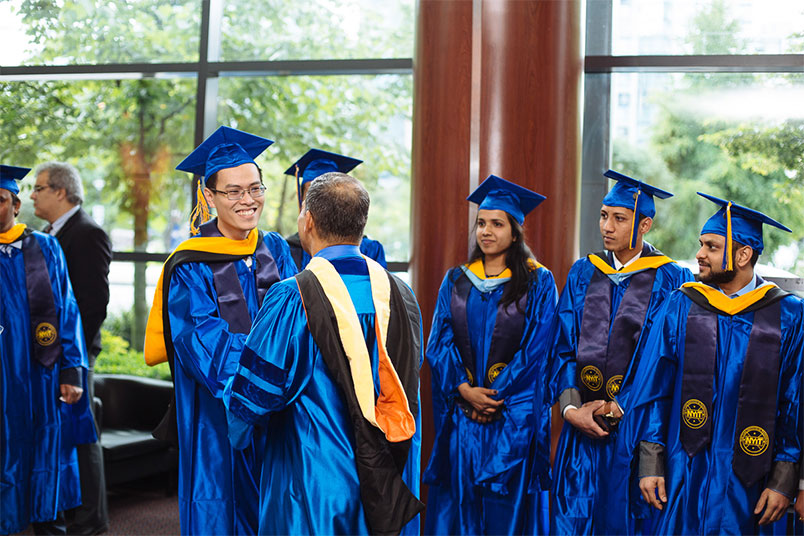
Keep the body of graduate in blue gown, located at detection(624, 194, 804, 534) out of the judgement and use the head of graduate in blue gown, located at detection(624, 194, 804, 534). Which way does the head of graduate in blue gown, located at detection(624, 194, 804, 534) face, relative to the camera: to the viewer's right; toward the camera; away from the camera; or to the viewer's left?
to the viewer's left

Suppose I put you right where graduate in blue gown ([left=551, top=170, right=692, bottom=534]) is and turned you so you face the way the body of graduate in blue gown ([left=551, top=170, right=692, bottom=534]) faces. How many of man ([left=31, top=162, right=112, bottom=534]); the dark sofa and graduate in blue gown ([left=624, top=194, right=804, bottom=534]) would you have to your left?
1

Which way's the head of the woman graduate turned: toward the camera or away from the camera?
toward the camera

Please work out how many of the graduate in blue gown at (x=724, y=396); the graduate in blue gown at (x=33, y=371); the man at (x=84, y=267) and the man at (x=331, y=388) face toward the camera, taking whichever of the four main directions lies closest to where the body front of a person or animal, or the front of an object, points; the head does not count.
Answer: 2

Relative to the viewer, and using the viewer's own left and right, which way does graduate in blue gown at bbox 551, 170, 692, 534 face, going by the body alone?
facing the viewer and to the left of the viewer

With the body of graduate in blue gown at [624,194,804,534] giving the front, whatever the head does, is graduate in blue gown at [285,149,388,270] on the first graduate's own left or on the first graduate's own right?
on the first graduate's own right

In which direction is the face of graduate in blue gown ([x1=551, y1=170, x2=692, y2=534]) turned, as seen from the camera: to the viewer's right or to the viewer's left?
to the viewer's left

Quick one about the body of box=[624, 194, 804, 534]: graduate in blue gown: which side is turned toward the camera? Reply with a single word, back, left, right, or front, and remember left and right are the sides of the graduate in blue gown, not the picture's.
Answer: front

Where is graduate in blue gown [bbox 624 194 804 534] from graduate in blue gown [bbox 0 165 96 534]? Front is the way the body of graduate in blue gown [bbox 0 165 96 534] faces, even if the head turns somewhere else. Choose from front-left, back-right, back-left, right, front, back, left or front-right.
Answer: front-left

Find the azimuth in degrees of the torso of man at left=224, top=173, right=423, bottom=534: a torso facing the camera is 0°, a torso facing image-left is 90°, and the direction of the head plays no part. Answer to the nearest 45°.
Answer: approximately 135°

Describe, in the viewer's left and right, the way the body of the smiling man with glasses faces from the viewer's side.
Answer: facing the viewer and to the right of the viewer

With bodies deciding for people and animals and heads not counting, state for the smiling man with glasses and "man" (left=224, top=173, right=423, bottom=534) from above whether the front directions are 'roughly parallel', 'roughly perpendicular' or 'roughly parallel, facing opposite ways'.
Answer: roughly parallel, facing opposite ways

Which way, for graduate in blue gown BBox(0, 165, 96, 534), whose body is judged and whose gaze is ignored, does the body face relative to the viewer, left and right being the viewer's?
facing the viewer
